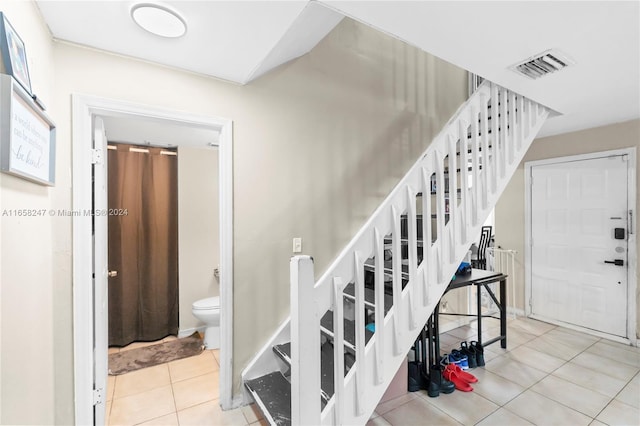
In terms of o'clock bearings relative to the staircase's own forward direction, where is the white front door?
The white front door is roughly at 6 o'clock from the staircase.

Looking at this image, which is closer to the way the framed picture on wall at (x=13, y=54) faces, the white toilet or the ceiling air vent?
the ceiling air vent

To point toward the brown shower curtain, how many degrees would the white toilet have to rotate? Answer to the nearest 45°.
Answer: approximately 45° to its right

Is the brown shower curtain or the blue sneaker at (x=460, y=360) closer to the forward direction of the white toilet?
the brown shower curtain

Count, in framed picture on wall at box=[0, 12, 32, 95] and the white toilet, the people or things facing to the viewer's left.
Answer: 1

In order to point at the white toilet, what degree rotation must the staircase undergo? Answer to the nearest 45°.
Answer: approximately 90° to its right

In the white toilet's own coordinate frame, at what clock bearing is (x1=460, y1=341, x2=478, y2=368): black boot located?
The black boot is roughly at 7 o'clock from the white toilet.

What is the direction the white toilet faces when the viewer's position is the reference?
facing to the left of the viewer

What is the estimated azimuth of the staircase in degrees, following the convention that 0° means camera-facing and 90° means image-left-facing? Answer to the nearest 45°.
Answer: approximately 45°

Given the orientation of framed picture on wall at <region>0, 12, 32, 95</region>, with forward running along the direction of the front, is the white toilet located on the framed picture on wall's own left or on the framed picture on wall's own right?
on the framed picture on wall's own left
